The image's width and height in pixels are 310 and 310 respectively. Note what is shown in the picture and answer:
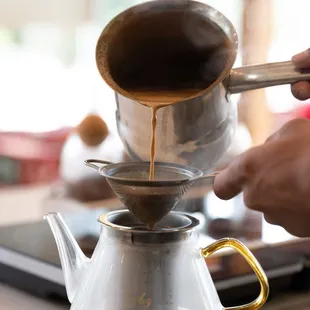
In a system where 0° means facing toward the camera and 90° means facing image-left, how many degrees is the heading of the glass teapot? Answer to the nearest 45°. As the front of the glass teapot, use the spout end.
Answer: approximately 90°
